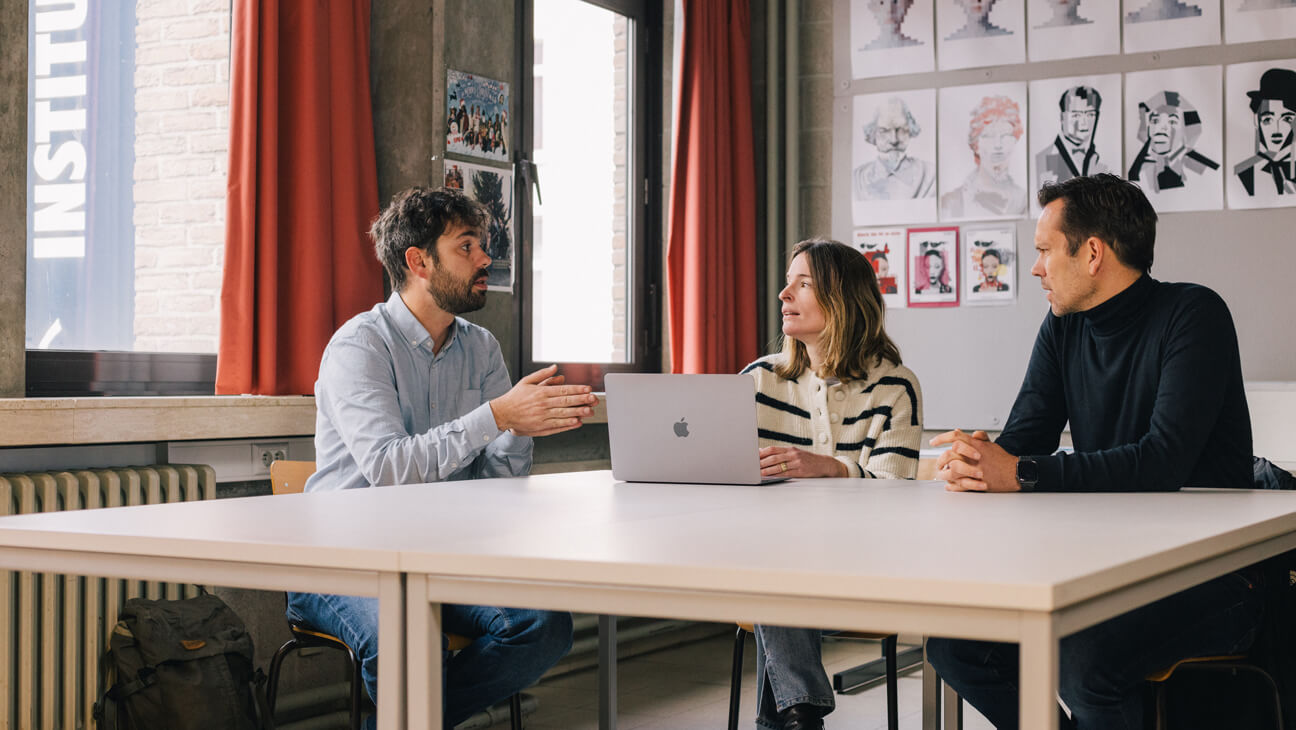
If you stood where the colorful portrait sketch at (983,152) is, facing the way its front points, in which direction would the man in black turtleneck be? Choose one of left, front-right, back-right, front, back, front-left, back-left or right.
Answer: front

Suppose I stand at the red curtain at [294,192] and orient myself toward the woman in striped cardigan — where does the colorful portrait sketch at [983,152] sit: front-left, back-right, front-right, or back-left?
front-left

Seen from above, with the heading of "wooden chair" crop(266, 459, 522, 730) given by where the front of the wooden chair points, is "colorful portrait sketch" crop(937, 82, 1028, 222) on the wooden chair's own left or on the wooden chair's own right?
on the wooden chair's own left

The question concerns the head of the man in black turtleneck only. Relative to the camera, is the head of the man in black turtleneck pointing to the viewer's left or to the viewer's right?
to the viewer's left

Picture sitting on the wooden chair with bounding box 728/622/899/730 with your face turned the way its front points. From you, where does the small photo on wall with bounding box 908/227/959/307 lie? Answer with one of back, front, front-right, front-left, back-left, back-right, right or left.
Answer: back

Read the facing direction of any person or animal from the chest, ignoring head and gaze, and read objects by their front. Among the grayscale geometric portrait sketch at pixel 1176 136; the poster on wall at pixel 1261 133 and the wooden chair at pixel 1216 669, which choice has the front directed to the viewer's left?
the wooden chair

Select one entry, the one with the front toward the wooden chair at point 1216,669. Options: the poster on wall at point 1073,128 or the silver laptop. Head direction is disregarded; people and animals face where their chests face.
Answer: the poster on wall

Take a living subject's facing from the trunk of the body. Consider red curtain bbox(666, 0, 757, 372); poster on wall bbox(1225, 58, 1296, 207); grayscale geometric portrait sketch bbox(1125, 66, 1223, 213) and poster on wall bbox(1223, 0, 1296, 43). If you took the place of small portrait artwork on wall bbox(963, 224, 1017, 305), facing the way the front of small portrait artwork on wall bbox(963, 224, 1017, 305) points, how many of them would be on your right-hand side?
1

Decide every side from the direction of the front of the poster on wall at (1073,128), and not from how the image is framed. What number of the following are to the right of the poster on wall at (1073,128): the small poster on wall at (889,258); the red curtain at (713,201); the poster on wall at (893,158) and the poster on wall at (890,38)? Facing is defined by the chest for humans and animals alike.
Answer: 4

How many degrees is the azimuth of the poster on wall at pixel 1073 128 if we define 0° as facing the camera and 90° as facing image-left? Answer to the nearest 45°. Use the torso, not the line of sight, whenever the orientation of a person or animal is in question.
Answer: approximately 0°

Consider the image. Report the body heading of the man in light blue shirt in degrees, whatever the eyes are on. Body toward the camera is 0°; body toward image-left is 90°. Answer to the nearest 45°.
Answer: approximately 315°

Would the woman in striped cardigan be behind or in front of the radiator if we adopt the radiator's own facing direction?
in front

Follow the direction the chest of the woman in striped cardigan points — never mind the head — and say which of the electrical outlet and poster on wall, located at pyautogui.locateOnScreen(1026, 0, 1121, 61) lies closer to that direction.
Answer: the electrical outlet

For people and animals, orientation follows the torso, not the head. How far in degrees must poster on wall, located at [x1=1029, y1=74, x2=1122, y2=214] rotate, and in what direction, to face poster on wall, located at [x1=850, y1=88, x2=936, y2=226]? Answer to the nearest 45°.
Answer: approximately 90° to its right

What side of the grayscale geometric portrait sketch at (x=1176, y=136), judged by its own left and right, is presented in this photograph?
front
